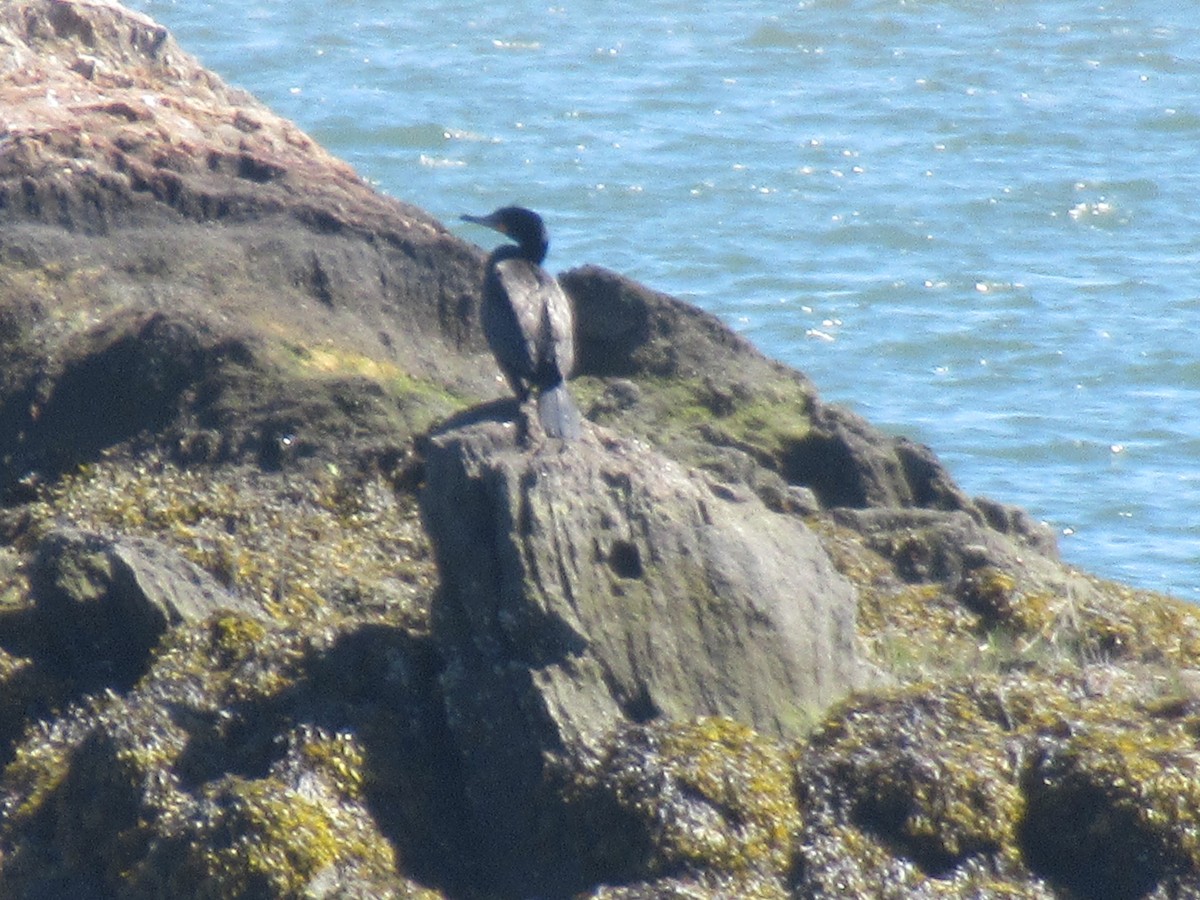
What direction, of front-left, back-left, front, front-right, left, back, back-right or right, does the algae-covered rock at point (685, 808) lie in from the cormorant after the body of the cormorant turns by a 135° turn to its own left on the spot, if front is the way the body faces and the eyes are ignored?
front

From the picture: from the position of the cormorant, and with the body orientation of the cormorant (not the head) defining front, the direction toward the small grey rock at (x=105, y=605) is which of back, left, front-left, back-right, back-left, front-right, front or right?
left

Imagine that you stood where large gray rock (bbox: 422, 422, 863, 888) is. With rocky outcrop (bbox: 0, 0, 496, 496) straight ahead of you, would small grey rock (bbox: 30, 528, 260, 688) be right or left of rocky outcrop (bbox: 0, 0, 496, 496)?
left

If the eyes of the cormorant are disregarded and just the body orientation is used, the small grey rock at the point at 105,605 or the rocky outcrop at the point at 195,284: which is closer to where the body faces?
the rocky outcrop

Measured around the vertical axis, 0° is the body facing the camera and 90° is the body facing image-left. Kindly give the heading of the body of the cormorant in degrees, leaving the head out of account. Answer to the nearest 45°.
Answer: approximately 135°
